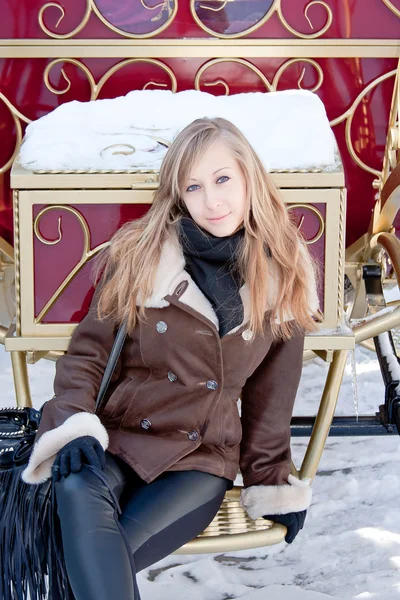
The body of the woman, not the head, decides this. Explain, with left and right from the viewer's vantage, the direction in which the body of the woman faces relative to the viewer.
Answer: facing the viewer

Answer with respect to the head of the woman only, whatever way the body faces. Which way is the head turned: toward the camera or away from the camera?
toward the camera
